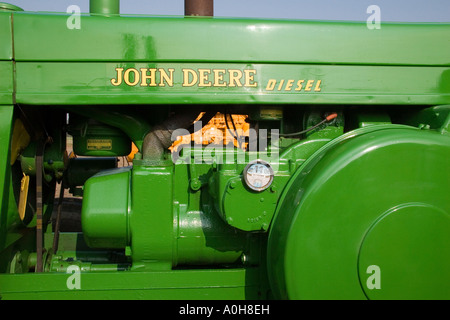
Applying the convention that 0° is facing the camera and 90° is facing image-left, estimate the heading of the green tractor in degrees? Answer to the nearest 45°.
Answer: approximately 90°
